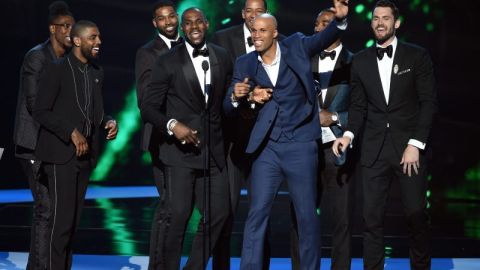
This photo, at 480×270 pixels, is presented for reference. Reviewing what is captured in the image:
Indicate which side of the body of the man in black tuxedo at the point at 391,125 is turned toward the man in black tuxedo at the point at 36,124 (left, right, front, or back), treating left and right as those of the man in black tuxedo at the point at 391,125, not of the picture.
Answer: right

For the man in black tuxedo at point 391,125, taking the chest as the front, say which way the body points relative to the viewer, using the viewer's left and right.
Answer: facing the viewer

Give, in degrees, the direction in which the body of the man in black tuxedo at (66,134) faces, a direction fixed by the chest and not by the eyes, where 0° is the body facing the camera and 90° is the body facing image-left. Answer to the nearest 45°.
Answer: approximately 315°

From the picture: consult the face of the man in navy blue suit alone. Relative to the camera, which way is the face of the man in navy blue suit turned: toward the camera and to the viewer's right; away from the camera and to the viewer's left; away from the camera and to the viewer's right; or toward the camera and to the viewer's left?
toward the camera and to the viewer's left

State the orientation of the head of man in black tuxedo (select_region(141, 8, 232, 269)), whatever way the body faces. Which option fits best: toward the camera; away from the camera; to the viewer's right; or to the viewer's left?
toward the camera

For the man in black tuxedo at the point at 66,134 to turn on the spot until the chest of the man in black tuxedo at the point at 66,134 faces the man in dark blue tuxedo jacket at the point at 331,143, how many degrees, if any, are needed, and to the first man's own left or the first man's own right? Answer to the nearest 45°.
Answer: approximately 45° to the first man's own left

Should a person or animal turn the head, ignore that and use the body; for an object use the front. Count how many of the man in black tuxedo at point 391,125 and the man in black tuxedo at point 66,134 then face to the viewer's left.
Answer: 0

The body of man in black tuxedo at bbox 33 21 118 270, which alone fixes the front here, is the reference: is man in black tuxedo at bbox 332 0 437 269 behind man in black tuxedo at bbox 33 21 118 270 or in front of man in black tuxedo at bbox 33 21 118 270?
in front

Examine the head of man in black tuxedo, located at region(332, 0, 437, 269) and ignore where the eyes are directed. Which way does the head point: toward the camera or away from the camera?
toward the camera

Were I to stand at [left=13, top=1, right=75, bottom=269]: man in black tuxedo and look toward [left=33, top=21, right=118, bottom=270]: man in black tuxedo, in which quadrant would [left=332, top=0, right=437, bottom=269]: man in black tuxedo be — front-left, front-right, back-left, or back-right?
front-left

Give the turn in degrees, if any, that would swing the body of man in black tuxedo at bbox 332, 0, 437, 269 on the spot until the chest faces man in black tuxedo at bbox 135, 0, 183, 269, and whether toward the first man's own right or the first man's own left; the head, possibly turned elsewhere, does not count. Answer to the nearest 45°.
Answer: approximately 90° to the first man's own right

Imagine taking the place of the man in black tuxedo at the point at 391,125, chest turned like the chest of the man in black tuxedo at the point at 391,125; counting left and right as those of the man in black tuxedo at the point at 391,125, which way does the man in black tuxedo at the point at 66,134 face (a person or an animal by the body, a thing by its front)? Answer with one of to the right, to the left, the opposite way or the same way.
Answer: to the left

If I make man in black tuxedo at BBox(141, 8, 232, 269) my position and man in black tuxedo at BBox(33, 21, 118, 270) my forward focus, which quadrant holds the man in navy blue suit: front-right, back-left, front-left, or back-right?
back-left

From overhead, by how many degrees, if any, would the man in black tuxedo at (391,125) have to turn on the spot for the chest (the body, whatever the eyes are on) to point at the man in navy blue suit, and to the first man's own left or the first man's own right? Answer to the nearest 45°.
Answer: approximately 45° to the first man's own right
